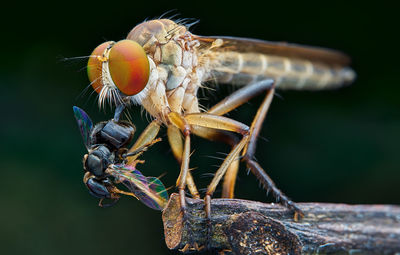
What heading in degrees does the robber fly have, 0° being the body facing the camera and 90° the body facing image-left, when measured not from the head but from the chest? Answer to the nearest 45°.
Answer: approximately 45°
